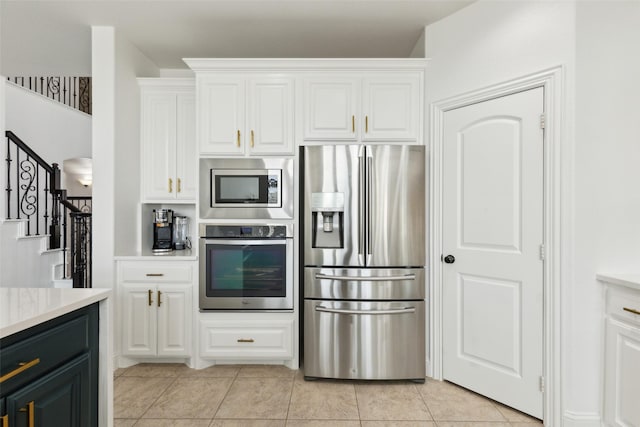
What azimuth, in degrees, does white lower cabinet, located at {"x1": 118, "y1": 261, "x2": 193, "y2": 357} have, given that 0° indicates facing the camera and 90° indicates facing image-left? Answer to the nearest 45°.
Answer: approximately 0°

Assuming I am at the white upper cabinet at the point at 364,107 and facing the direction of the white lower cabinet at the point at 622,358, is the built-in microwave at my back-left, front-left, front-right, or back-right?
back-right

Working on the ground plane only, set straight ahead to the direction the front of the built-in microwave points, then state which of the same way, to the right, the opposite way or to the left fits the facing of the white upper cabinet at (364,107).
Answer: the same way

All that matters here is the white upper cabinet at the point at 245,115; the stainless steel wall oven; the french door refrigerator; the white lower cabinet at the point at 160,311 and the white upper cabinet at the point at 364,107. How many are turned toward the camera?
5

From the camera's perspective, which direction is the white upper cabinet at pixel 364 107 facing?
toward the camera

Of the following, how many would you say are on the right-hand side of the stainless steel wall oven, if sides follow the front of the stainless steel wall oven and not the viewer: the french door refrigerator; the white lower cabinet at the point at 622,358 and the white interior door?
0

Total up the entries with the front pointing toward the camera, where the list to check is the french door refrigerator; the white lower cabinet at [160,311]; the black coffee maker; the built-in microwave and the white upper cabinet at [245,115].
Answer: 5

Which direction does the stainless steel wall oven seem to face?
toward the camera

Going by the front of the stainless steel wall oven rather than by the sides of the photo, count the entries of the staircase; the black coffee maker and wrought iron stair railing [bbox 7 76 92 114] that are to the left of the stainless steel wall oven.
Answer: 0

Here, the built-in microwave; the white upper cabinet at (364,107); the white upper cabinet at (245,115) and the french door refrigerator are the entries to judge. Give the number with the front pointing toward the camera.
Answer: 4

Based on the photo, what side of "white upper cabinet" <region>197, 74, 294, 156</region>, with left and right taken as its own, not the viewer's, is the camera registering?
front

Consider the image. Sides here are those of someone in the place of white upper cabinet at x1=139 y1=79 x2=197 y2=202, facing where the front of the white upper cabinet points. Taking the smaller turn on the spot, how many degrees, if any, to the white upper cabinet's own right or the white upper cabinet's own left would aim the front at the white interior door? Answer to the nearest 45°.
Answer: approximately 45° to the white upper cabinet's own left

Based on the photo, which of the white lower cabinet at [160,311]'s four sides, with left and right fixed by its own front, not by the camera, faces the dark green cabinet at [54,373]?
front
